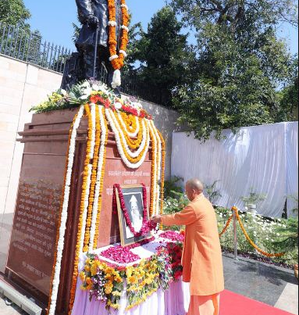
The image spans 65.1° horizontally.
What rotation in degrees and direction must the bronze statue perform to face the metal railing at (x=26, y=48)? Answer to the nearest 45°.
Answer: approximately 180°

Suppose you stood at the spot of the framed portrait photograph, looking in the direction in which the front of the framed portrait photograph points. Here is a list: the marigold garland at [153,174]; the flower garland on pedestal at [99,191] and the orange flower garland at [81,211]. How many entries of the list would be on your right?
2

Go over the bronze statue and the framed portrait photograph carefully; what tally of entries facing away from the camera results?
0

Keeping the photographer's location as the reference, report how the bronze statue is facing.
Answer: facing the viewer and to the right of the viewer

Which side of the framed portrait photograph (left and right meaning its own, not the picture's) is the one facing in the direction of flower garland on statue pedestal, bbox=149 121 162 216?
left

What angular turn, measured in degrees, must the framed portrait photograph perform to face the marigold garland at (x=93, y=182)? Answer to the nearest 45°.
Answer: approximately 90° to its right

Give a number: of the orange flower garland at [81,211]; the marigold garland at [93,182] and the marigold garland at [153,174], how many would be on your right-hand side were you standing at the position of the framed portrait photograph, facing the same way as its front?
2
